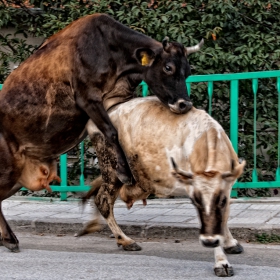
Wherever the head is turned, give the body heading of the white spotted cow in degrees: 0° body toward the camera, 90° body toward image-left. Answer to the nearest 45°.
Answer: approximately 315°
